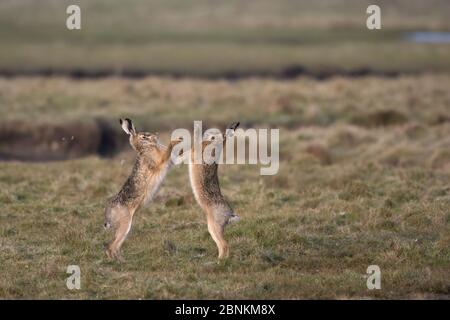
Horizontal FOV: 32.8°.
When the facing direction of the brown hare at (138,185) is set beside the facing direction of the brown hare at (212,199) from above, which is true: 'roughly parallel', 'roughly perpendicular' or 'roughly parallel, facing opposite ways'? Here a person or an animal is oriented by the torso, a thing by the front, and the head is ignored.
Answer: roughly parallel, facing opposite ways

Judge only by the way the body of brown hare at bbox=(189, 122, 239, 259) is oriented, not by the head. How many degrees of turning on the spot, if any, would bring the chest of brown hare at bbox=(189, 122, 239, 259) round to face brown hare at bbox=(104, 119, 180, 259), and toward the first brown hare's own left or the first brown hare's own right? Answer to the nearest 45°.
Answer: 0° — it already faces it

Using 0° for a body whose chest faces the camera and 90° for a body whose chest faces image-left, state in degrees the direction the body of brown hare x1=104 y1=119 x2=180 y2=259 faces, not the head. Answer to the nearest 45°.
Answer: approximately 270°

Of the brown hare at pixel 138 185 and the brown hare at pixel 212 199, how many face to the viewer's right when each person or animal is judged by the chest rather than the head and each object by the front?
1

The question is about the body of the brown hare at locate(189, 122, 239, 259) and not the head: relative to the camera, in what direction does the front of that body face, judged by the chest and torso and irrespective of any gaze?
to the viewer's left

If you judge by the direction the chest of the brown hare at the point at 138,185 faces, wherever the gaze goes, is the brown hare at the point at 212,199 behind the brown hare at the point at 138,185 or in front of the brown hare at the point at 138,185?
in front
